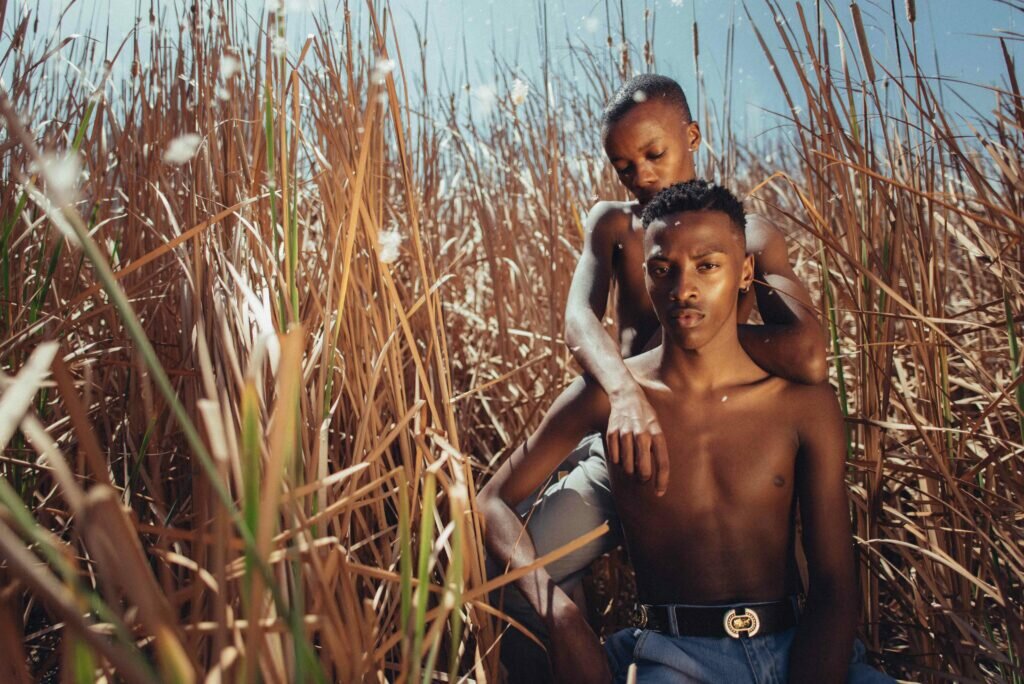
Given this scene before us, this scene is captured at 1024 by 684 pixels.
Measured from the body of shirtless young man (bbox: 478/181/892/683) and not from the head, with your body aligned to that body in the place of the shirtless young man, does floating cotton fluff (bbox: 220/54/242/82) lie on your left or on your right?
on your right

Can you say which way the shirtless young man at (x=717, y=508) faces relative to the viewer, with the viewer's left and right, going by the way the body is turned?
facing the viewer
